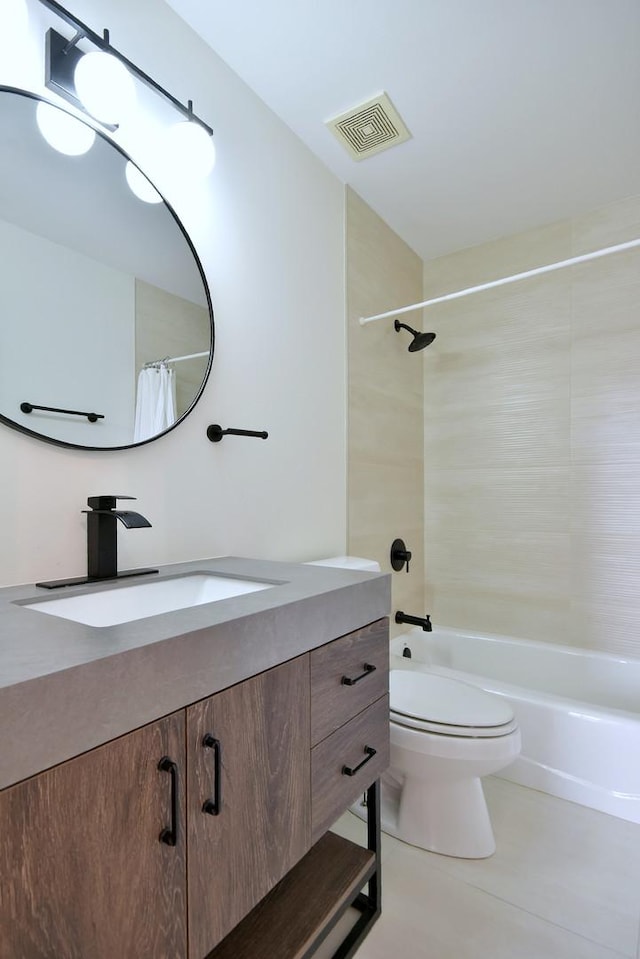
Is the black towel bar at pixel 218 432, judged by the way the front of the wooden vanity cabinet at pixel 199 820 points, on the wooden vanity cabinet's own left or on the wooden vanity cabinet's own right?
on the wooden vanity cabinet's own left

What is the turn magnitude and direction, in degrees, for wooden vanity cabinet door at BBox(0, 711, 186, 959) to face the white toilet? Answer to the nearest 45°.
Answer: approximately 90° to its left

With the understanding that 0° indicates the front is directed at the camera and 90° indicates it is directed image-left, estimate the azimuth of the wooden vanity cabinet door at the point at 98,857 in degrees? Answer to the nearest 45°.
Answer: approximately 315°

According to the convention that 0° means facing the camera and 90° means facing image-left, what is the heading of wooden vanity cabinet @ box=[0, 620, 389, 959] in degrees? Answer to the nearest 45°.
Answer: approximately 315°

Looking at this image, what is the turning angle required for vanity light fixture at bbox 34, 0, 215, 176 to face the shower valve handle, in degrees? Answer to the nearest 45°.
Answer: approximately 90° to its left

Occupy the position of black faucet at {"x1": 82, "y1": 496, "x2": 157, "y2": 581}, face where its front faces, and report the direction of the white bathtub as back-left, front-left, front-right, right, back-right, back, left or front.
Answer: front-left

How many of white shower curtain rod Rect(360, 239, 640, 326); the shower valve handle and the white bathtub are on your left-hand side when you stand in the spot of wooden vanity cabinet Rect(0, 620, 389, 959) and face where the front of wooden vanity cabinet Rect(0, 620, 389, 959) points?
3

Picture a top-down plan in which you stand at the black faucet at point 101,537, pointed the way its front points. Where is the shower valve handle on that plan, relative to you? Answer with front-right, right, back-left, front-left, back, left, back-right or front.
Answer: left

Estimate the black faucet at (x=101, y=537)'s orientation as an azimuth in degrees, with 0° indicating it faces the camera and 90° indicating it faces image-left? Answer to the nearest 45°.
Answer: approximately 315°

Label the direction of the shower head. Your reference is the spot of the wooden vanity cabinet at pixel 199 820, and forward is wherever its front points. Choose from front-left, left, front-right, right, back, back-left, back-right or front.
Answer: left

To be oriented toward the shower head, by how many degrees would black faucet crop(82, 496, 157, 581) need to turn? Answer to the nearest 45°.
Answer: approximately 90° to its left

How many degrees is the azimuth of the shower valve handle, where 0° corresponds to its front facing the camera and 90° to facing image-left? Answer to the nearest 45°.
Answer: approximately 315°

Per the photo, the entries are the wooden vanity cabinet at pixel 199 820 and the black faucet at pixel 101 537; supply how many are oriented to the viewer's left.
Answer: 0
